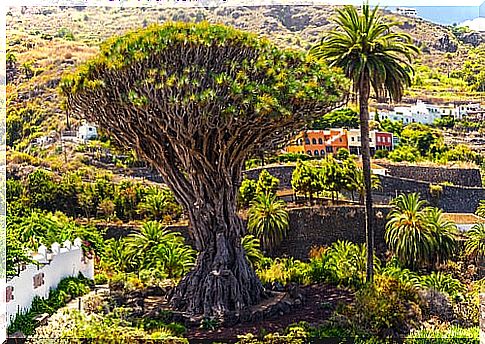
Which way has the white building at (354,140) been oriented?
toward the camera

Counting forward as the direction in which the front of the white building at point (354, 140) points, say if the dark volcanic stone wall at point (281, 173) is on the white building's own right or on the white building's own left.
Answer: on the white building's own right

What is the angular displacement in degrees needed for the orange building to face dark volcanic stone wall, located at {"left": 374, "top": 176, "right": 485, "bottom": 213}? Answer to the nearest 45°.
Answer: approximately 90° to its left

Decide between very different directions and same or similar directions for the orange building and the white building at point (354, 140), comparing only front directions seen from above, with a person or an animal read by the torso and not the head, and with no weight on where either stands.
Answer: same or similar directions

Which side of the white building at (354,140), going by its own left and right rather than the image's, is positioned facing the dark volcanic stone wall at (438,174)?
left

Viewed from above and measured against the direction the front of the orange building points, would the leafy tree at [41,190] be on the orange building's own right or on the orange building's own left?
on the orange building's own right

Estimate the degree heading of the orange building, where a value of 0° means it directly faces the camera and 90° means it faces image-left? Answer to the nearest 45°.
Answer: approximately 0°

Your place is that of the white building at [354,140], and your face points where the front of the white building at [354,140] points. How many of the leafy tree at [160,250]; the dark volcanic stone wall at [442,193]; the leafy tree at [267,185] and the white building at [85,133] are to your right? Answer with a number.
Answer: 3

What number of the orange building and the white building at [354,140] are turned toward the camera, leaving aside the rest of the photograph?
2

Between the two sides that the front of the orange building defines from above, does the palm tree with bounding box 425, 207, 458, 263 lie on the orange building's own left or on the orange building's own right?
on the orange building's own left

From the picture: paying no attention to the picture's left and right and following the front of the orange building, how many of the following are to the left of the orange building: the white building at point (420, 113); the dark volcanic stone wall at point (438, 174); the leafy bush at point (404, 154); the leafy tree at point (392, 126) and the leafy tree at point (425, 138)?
5
